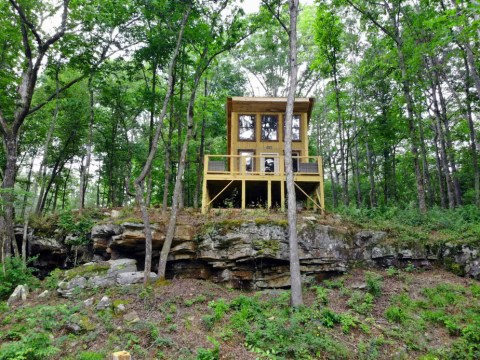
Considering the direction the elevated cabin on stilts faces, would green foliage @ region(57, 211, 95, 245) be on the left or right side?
on its right

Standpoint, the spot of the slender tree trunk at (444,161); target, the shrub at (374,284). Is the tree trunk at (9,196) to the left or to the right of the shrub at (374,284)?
right

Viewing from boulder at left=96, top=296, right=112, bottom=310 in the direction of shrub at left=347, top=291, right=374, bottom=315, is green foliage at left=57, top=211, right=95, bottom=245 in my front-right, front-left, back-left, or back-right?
back-left

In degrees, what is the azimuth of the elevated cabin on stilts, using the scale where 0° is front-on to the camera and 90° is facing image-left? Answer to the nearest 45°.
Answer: approximately 0°

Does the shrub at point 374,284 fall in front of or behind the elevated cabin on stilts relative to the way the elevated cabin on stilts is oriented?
in front

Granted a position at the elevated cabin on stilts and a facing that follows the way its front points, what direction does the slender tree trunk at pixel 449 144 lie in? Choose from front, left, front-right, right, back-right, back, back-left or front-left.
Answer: left

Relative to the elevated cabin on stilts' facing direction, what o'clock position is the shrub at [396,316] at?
The shrub is roughly at 11 o'clock from the elevated cabin on stilts.

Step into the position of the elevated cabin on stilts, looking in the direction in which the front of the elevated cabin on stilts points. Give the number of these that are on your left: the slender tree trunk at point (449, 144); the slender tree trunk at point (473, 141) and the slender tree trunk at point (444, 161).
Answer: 3

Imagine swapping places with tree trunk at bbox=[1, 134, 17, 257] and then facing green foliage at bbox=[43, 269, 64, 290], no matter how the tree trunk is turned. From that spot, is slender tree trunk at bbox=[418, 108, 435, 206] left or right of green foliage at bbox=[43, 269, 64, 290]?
left

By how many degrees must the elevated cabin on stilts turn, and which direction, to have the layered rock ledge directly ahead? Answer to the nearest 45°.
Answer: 0° — it already faces it

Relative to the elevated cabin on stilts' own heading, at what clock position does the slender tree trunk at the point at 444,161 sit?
The slender tree trunk is roughly at 9 o'clock from the elevated cabin on stilts.

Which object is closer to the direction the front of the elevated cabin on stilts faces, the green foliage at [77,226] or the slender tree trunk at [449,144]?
the green foliage

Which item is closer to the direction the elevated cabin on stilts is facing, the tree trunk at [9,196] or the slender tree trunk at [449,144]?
the tree trunk

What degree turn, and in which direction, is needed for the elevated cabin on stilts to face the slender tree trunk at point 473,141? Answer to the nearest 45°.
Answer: approximately 90° to its left
